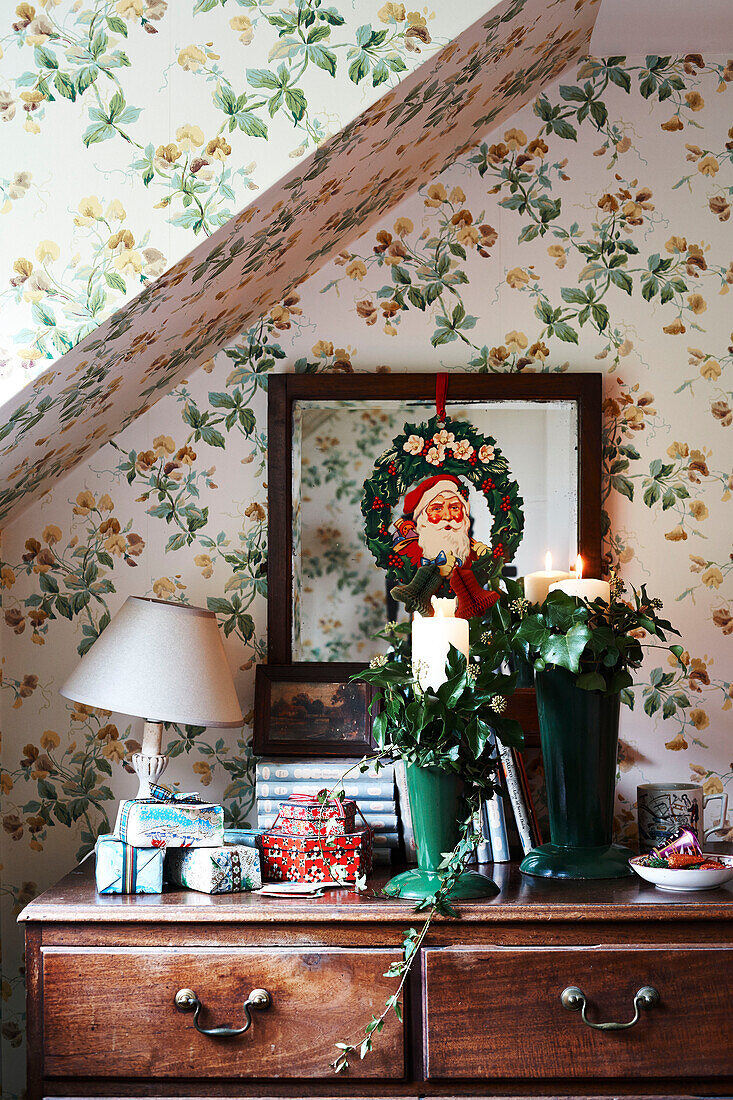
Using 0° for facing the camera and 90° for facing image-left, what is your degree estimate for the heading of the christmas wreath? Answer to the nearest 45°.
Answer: approximately 0°

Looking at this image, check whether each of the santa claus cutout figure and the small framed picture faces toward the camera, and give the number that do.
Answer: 2
